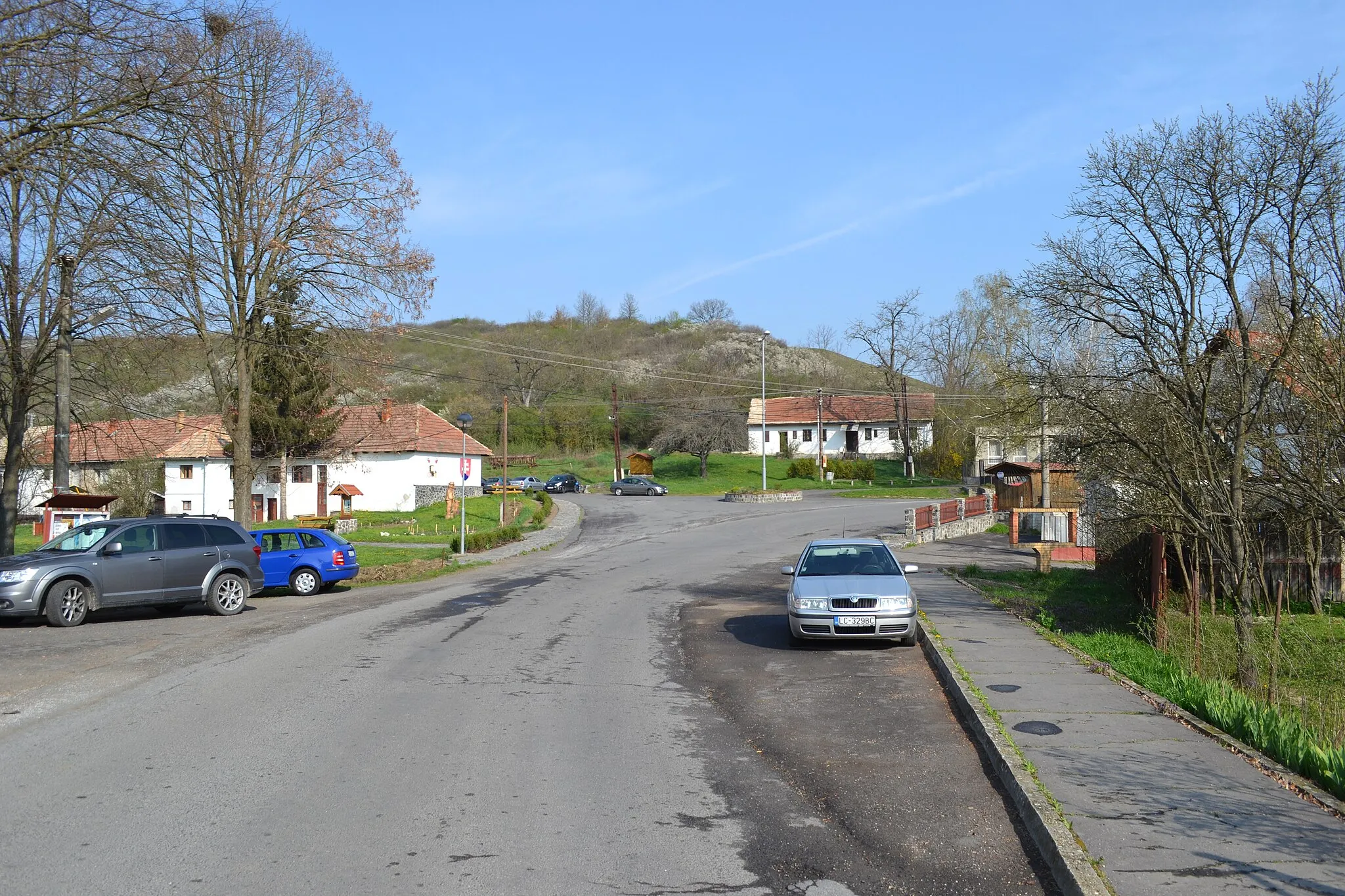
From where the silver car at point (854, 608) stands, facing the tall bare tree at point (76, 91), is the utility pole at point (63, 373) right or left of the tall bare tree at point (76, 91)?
right

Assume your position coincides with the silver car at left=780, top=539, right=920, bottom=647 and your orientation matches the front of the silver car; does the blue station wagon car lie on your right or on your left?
on your right

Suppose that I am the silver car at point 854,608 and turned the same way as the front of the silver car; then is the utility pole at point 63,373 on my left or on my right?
on my right

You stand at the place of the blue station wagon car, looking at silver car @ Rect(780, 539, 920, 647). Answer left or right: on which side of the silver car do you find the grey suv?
right

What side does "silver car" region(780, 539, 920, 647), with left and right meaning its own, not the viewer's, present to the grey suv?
right

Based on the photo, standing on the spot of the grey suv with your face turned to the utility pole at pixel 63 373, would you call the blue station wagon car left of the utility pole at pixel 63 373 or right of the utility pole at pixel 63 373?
right

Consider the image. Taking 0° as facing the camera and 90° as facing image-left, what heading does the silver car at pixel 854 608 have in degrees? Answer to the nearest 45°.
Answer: approximately 0°

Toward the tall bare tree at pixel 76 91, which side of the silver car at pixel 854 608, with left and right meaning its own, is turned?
right

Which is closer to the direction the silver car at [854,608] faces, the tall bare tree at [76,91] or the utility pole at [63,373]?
the tall bare tree
